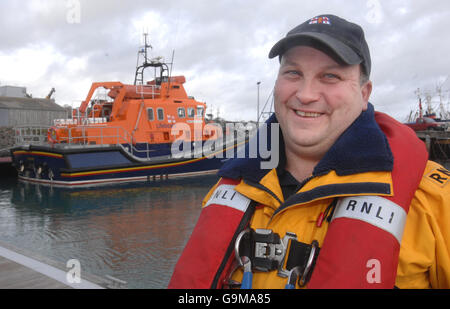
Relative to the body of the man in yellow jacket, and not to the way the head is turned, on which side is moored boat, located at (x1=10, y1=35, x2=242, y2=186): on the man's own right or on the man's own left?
on the man's own right

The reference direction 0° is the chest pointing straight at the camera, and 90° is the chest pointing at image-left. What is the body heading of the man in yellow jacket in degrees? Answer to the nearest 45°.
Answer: approximately 45°

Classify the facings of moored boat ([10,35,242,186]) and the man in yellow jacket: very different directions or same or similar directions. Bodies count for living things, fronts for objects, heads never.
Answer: very different directions
